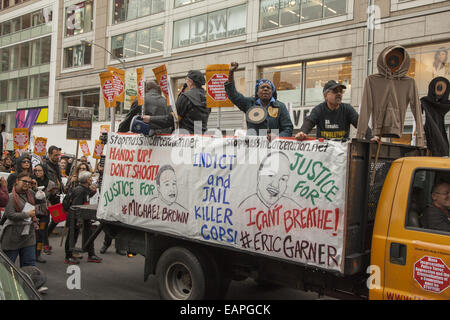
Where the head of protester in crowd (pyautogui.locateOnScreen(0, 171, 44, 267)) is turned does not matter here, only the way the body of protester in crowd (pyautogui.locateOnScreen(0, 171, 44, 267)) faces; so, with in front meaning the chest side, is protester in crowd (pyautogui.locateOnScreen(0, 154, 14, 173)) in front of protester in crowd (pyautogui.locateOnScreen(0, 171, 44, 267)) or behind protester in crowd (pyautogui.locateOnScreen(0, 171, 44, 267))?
behind

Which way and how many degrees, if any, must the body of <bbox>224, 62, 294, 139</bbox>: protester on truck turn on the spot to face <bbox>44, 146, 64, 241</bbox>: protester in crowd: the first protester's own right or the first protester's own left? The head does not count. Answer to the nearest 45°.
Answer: approximately 135° to the first protester's own right

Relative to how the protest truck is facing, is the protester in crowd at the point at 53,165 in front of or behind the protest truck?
behind

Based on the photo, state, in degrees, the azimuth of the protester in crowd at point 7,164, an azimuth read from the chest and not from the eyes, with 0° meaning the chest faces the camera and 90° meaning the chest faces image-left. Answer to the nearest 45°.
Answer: approximately 315°

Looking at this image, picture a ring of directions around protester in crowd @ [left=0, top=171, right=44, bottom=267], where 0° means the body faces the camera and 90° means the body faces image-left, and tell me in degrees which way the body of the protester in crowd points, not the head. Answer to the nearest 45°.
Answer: approximately 315°

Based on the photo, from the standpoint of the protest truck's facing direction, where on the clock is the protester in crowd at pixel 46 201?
The protester in crowd is roughly at 6 o'clock from the protest truck.
